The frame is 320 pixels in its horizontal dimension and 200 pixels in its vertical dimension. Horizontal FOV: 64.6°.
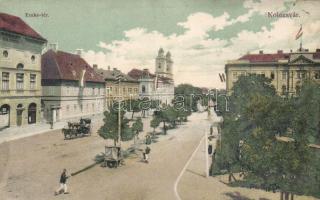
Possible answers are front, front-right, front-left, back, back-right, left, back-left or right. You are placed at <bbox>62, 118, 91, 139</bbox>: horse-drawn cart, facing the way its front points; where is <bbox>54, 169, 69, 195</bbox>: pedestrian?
front-left

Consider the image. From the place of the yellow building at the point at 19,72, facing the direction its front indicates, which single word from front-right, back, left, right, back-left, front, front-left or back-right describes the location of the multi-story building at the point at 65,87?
left

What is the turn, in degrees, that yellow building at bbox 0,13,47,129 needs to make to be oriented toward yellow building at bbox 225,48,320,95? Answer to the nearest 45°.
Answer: approximately 45° to its left

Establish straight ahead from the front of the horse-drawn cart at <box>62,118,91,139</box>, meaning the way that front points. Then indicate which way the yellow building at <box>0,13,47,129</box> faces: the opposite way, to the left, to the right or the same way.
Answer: to the left

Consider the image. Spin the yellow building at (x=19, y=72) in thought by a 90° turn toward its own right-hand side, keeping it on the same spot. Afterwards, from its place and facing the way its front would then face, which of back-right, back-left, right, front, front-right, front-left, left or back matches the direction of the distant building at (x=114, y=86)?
back

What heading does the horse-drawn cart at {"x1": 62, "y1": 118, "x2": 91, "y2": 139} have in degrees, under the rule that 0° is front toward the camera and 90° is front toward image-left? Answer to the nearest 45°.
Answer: approximately 45°

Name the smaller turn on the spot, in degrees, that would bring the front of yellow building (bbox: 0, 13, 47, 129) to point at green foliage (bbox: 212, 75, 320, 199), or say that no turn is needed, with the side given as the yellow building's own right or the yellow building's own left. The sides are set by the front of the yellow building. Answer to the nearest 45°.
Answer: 0° — it already faces it
